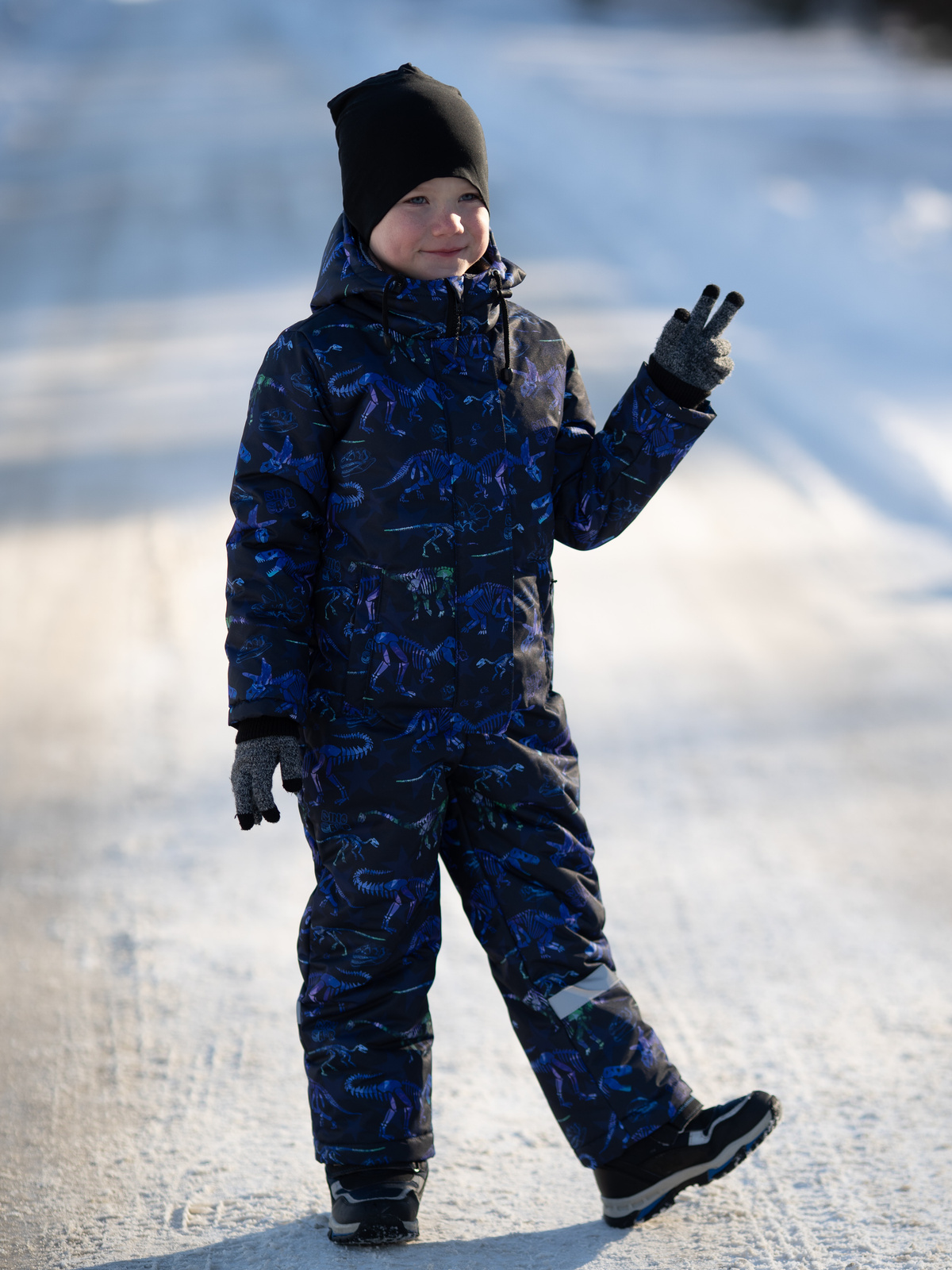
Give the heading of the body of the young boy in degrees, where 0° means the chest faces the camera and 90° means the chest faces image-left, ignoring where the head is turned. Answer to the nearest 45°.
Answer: approximately 315°
